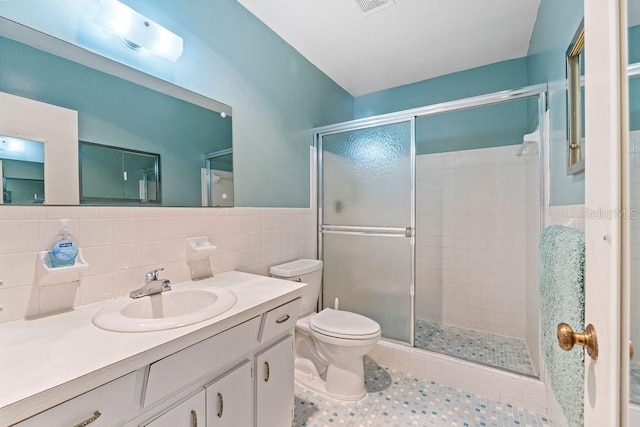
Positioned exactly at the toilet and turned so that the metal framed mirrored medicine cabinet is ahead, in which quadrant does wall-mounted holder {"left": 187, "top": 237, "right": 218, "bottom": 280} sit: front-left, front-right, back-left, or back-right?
back-right

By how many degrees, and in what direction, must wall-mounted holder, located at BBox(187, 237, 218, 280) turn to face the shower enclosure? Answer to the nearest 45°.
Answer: approximately 45° to its left

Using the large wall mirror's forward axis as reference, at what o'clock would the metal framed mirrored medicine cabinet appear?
The metal framed mirrored medicine cabinet is roughly at 12 o'clock from the large wall mirror.

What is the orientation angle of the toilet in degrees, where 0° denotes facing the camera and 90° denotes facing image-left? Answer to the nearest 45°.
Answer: approximately 315°

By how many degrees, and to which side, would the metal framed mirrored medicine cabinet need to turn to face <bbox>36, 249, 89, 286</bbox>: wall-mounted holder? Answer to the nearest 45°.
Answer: approximately 45° to its left

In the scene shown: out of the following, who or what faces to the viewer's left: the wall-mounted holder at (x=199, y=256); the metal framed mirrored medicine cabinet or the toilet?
the metal framed mirrored medicine cabinet

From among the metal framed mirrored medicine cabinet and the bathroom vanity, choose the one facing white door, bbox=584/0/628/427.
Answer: the bathroom vanity

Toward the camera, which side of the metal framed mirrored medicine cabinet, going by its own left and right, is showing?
left
